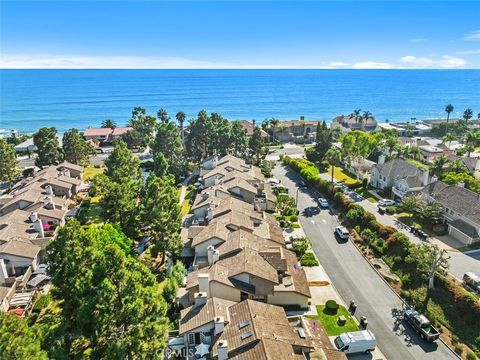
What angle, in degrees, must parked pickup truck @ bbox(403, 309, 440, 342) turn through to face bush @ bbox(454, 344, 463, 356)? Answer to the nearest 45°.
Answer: approximately 135° to its right

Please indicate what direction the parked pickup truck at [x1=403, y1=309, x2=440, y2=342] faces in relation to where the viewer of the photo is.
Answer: facing away from the viewer and to the left of the viewer

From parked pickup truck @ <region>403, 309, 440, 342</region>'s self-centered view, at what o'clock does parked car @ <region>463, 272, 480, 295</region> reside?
parked car @ <region>463, 272, 480, 295</region> is roughly at 2 o'clock from parked pickup truck @ <region>403, 309, 440, 342</region>.

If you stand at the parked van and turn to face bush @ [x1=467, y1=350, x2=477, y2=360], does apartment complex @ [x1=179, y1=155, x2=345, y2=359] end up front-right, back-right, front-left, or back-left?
back-left

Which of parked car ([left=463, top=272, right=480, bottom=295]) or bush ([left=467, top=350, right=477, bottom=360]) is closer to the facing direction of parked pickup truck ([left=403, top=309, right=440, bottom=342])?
the parked car

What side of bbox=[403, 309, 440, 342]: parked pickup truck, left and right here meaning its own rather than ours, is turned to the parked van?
left

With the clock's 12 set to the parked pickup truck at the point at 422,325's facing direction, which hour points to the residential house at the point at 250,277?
The residential house is roughly at 10 o'clock from the parked pickup truck.
